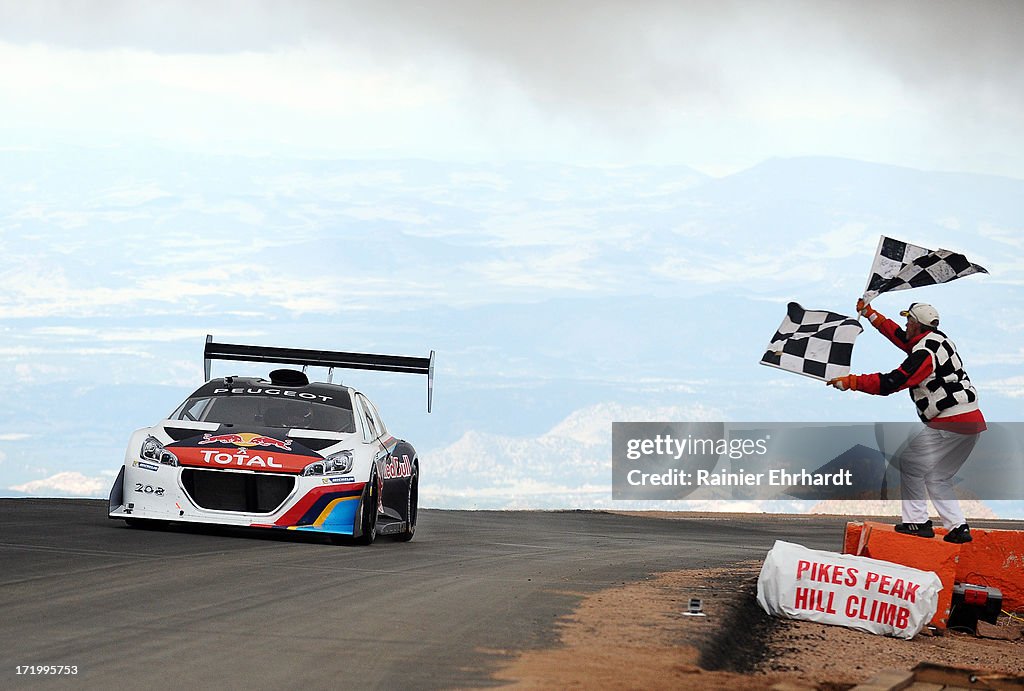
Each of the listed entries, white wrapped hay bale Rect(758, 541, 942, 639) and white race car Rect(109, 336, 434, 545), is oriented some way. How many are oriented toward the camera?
2

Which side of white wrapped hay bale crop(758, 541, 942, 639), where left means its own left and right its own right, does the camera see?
front

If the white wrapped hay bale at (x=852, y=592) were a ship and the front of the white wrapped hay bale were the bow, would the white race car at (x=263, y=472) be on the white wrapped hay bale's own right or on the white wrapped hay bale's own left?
on the white wrapped hay bale's own right

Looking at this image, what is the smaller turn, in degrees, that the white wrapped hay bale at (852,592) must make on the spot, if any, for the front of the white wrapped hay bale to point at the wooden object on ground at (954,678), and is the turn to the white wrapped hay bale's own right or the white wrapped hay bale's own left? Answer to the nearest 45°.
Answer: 0° — it already faces it

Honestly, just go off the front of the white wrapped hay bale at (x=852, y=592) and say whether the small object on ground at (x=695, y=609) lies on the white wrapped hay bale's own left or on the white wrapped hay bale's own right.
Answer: on the white wrapped hay bale's own right

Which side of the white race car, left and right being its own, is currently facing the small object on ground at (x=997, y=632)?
left

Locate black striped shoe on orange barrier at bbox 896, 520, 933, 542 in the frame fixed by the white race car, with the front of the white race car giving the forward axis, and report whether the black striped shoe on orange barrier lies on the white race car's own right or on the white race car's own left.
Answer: on the white race car's own left

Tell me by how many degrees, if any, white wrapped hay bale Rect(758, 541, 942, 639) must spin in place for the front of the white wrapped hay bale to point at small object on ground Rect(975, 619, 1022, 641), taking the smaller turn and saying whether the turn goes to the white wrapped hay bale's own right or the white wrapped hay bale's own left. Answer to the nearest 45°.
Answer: approximately 135° to the white wrapped hay bale's own left

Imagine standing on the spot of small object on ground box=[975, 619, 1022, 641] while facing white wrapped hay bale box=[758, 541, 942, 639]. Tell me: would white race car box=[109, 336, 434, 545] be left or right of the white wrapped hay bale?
right

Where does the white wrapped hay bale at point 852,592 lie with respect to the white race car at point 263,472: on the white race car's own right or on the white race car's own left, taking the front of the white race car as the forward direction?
on the white race car's own left
